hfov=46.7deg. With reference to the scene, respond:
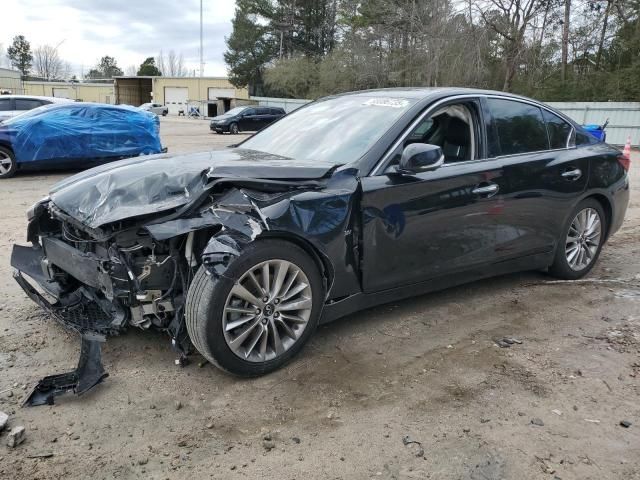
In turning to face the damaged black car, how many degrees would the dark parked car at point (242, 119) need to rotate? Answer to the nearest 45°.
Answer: approximately 45° to its left

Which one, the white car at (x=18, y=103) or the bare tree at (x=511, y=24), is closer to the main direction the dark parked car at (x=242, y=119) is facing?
the white car

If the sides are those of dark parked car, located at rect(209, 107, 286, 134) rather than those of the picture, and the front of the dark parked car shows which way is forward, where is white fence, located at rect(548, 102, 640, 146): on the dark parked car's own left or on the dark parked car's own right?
on the dark parked car's own left

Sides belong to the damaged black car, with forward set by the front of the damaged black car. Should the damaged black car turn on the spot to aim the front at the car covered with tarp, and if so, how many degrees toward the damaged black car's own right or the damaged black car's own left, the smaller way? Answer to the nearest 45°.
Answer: approximately 90° to the damaged black car's own right

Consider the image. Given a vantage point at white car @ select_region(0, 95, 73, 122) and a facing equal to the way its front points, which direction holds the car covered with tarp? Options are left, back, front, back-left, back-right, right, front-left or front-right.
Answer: right
